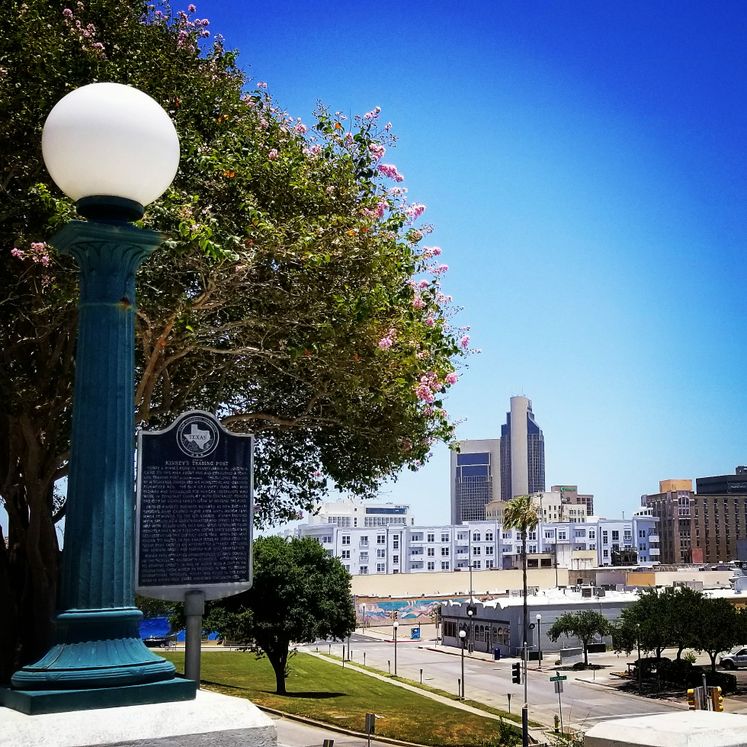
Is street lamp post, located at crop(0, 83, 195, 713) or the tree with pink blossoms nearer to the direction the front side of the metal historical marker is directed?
the street lamp post

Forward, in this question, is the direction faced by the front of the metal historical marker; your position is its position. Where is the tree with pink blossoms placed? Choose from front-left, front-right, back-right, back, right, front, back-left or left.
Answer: back

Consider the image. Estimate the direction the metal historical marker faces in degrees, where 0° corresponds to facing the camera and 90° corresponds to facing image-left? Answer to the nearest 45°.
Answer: approximately 0°

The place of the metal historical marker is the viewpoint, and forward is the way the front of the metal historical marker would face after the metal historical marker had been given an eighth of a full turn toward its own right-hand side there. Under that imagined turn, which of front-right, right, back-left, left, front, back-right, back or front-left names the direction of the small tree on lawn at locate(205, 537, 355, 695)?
back-right
